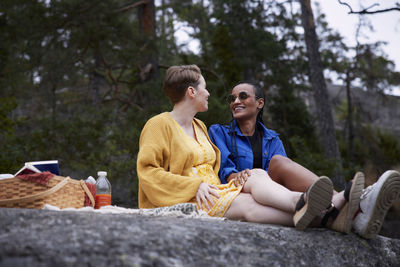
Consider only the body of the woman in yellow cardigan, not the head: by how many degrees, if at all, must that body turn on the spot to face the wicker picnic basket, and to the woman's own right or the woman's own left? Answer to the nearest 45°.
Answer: approximately 135° to the woman's own right

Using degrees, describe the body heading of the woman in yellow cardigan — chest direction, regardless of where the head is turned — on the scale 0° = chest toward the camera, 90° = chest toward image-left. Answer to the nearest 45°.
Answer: approximately 315°

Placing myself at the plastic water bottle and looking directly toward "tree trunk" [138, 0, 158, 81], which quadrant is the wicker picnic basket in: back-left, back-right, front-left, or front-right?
back-left

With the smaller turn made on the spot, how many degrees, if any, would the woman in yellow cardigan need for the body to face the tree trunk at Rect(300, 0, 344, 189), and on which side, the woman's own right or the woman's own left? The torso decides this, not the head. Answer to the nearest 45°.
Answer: approximately 135° to the woman's own left

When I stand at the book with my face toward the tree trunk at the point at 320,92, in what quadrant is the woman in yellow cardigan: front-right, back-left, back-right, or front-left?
front-right

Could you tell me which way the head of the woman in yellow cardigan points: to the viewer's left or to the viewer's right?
to the viewer's right

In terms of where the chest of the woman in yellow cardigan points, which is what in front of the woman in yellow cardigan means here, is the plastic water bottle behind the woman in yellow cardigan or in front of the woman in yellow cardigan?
behind

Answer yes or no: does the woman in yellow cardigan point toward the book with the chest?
no

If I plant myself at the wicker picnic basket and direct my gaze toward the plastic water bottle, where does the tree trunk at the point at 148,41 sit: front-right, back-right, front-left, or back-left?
front-left
